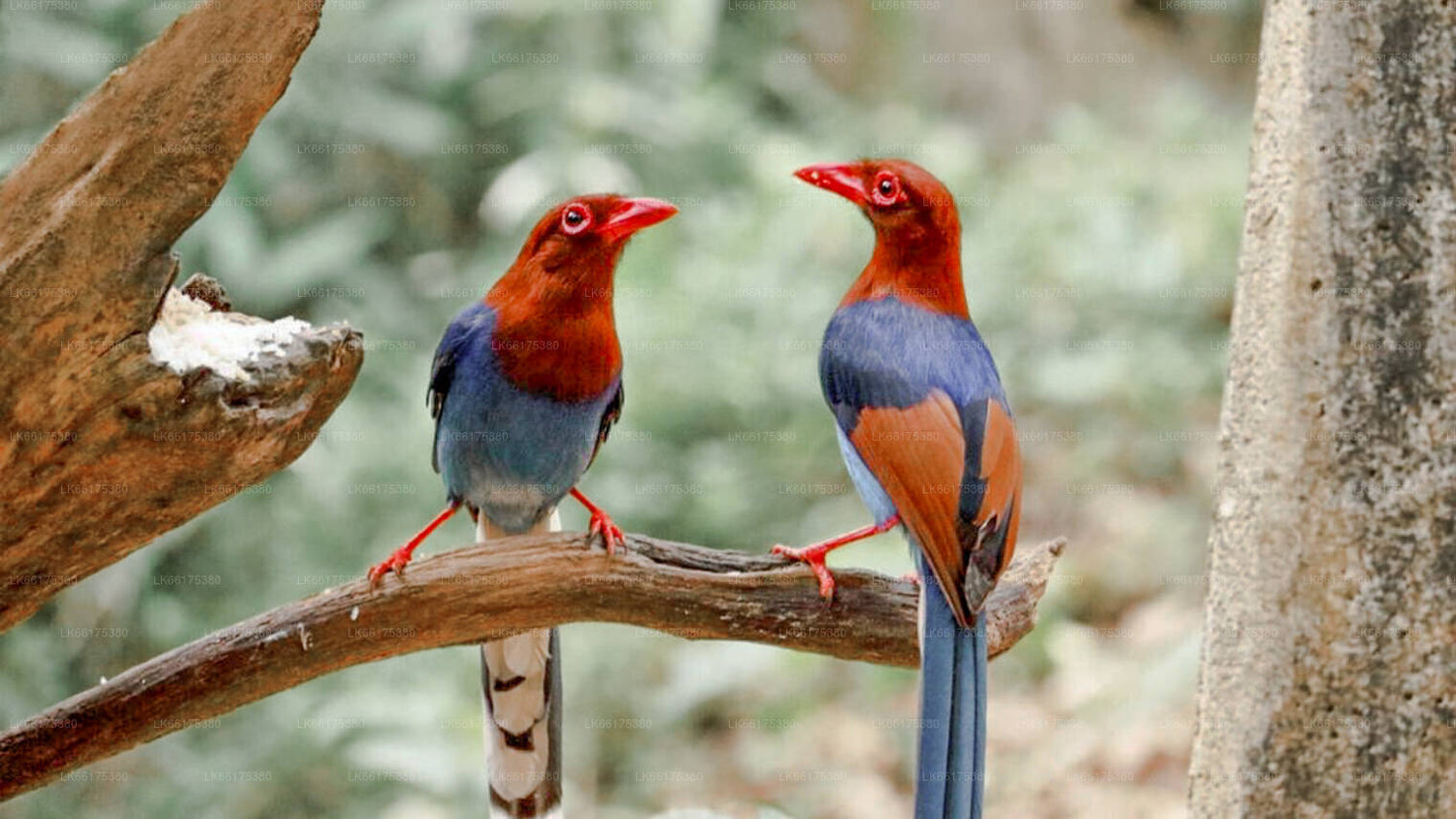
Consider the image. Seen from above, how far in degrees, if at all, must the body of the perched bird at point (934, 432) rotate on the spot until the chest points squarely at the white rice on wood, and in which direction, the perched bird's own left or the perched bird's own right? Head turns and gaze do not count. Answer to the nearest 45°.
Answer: approximately 45° to the perched bird's own left

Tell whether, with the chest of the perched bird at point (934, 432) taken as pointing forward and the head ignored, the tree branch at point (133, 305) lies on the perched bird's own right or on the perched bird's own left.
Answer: on the perched bird's own left

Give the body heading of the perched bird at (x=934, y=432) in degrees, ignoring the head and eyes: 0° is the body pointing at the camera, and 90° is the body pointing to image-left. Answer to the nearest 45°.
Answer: approximately 135°
